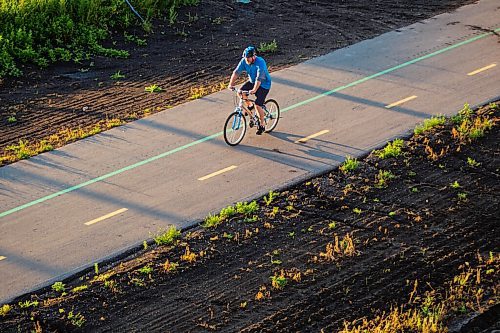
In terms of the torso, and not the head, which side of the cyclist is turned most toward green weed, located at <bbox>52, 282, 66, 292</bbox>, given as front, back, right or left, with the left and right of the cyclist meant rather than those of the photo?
front

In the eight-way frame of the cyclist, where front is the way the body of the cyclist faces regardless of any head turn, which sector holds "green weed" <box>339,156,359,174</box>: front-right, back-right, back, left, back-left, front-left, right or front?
left

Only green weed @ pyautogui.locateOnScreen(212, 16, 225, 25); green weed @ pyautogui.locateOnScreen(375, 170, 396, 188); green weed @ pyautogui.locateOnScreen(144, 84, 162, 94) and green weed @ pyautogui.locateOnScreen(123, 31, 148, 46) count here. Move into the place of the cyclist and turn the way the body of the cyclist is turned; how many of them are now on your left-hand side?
1

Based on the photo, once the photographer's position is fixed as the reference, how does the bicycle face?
facing the viewer and to the left of the viewer

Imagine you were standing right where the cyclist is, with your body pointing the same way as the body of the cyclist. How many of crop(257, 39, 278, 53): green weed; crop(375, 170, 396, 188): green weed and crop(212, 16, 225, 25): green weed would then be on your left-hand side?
1

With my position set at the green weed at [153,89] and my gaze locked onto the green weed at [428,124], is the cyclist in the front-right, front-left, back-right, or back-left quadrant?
front-right

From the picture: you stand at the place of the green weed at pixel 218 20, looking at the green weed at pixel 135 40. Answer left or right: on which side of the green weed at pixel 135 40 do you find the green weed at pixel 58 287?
left

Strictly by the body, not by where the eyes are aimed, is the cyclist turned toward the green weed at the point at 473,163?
no

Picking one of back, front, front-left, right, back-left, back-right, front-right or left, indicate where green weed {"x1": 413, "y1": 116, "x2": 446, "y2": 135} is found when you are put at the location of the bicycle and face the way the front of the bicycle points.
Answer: back-left

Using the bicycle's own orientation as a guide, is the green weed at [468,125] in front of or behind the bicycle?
behind

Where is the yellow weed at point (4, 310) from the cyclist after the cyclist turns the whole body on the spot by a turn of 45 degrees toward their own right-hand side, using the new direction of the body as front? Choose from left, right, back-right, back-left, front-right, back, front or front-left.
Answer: front-left

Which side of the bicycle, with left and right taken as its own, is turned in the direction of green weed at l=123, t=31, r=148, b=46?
right

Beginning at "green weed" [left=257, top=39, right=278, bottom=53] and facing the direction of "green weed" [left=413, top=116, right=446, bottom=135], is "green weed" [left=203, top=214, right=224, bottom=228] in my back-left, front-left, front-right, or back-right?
front-right

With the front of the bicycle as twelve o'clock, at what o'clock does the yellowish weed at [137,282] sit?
The yellowish weed is roughly at 11 o'clock from the bicycle.

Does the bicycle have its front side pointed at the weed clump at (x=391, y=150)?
no

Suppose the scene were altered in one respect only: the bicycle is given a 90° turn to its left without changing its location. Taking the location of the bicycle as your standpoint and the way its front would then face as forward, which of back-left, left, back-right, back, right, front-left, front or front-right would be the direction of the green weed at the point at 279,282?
front-right

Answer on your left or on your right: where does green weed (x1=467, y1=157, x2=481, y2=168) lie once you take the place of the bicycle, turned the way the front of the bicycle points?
on your left

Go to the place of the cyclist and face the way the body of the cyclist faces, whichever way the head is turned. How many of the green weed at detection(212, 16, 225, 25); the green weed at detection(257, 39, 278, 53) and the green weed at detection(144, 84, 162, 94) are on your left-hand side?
0

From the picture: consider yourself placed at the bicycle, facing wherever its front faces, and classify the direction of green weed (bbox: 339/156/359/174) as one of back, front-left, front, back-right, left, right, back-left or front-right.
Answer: left

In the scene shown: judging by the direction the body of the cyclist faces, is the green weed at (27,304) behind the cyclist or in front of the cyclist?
in front
